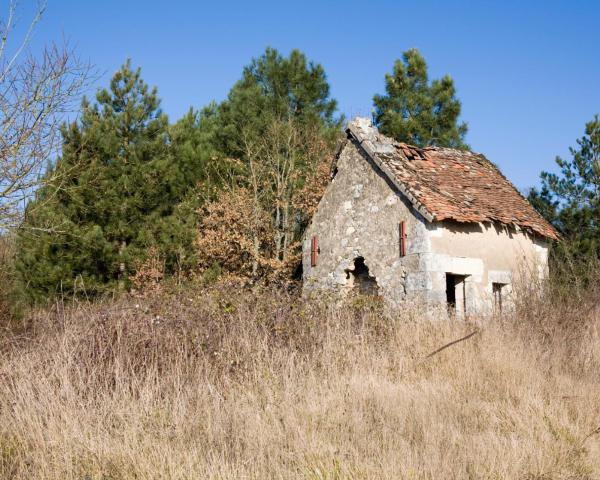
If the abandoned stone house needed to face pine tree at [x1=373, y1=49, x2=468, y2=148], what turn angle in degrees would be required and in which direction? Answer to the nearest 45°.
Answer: approximately 135° to its left

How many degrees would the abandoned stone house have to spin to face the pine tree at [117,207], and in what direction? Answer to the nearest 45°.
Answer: approximately 135° to its right

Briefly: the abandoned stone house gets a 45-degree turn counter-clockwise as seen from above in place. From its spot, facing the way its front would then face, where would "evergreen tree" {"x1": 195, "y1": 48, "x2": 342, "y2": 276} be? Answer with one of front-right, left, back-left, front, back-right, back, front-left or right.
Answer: back-left

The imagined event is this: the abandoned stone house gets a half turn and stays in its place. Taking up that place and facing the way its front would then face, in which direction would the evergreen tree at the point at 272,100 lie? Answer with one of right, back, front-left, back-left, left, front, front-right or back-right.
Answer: front

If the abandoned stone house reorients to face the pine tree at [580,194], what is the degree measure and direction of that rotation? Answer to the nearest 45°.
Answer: approximately 90° to its left

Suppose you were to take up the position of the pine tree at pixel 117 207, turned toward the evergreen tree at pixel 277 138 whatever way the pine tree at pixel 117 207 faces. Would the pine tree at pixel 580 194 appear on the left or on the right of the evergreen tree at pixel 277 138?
right

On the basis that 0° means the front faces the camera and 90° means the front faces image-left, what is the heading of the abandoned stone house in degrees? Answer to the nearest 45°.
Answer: approximately 315°
